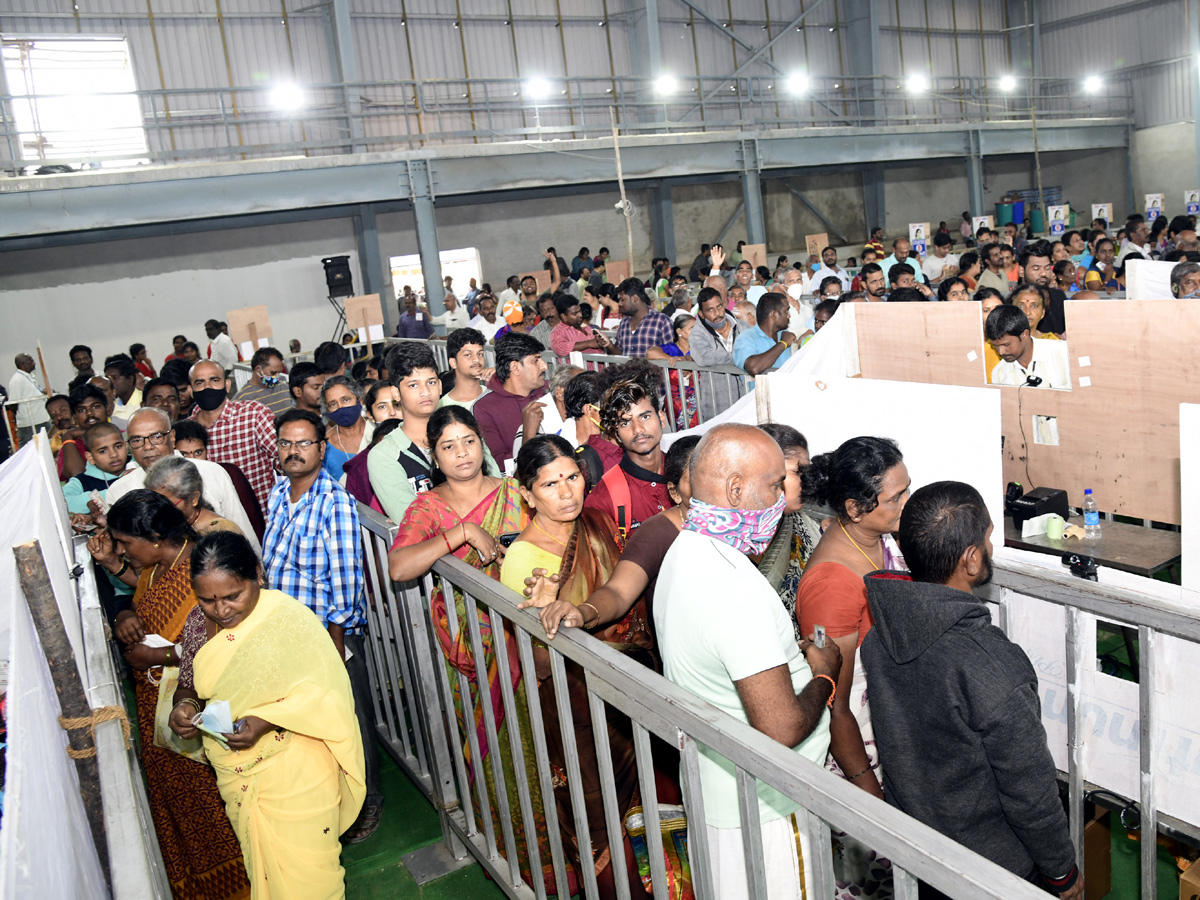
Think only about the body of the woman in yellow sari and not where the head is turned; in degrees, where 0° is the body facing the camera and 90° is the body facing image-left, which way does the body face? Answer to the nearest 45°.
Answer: approximately 45°

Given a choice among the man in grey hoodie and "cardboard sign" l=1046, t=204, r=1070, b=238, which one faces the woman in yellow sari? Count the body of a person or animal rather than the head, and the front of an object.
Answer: the cardboard sign

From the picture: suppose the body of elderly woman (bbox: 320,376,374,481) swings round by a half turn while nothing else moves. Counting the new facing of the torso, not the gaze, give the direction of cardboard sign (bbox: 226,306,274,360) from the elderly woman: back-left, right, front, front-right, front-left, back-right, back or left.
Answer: front

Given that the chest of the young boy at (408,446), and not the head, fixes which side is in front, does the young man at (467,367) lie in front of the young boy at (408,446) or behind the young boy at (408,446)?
behind

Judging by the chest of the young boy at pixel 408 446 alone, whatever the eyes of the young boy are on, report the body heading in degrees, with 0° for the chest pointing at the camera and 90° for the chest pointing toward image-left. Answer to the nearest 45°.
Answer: approximately 0°

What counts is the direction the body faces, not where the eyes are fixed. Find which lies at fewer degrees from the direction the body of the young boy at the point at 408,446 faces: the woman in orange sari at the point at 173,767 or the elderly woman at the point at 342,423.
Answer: the woman in orange sari

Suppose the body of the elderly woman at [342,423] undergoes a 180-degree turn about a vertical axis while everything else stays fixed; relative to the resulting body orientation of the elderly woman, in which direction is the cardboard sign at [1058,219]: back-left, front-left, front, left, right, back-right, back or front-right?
front-right

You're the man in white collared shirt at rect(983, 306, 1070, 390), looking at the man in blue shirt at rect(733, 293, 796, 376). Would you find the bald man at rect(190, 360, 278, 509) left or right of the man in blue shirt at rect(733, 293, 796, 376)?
left

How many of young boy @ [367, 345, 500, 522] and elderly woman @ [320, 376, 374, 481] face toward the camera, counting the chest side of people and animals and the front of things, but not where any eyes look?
2

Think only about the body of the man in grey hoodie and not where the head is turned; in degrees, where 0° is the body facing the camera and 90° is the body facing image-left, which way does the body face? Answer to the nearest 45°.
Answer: approximately 225°
